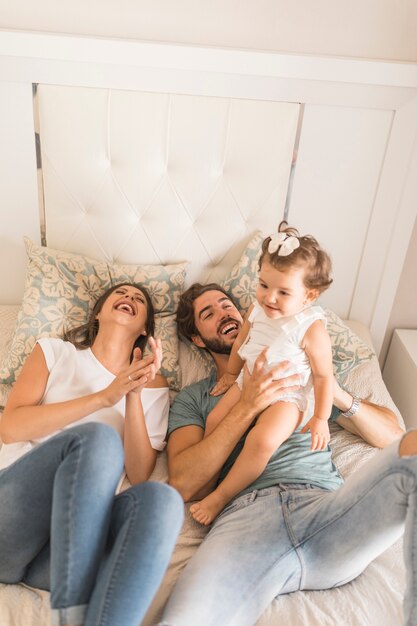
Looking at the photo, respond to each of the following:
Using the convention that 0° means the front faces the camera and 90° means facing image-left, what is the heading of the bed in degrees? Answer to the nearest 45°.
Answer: approximately 0°
